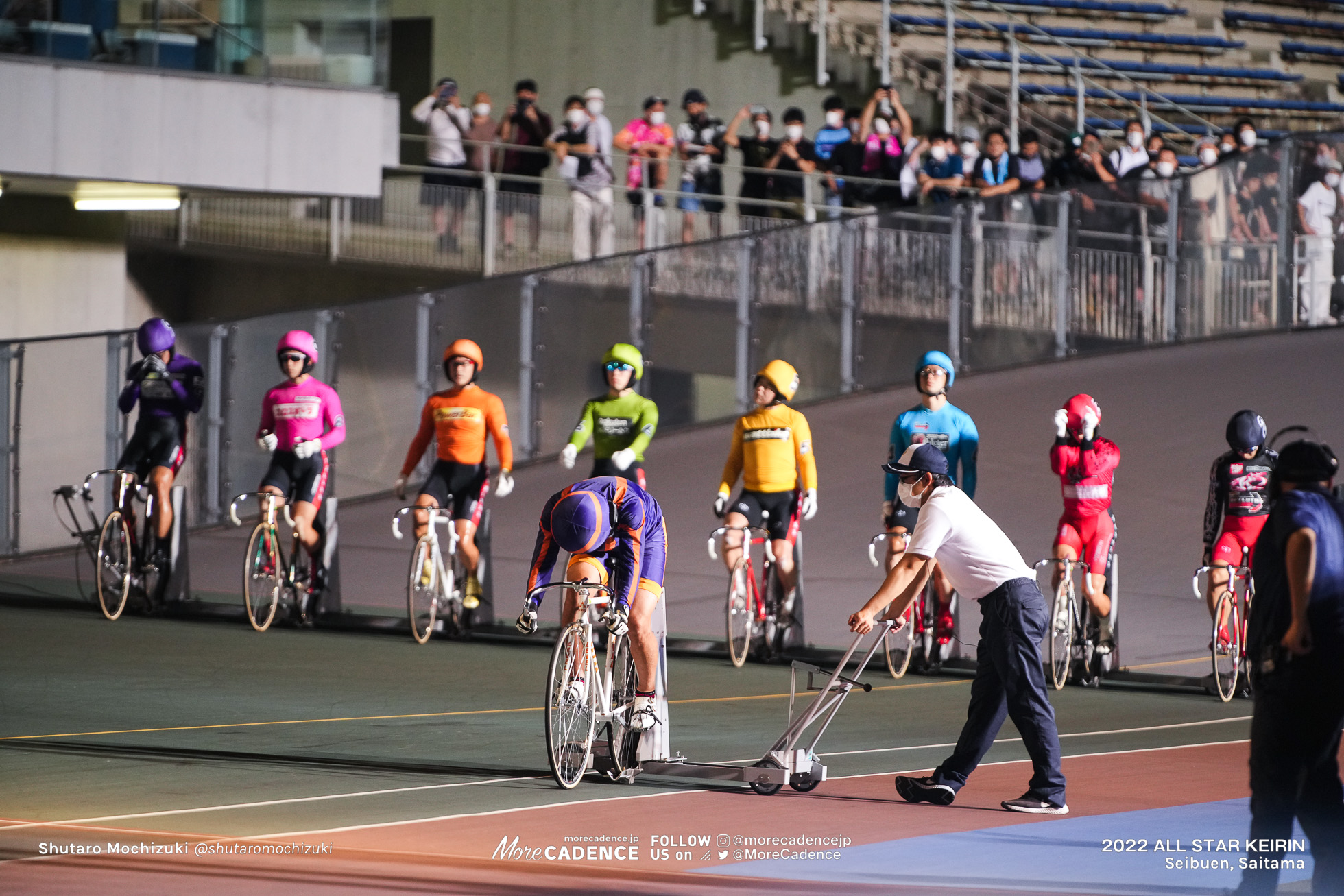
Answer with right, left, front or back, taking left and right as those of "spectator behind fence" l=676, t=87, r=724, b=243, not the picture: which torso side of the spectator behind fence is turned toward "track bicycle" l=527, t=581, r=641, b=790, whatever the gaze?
front

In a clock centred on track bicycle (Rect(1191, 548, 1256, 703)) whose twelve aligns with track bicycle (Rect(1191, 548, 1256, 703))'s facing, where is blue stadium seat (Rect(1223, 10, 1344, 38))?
The blue stadium seat is roughly at 6 o'clock from the track bicycle.

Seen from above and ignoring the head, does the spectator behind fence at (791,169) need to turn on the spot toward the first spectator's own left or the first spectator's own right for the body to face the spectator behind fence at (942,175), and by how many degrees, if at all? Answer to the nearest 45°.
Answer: approximately 90° to the first spectator's own left

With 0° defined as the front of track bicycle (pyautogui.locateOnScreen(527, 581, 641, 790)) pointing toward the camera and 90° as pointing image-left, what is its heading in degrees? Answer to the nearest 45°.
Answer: approximately 0°

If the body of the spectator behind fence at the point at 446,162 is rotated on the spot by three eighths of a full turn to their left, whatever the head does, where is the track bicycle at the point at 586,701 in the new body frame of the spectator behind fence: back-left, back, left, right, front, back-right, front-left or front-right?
back-right

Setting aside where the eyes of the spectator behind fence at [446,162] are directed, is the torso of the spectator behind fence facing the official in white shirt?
yes

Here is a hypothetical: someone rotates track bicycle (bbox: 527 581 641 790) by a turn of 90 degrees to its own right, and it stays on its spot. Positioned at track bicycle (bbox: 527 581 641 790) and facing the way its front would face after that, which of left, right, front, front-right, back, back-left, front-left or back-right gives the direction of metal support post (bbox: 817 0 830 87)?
right

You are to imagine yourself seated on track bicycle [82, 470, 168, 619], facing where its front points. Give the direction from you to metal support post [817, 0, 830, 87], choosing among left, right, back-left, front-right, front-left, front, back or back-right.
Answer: back-left

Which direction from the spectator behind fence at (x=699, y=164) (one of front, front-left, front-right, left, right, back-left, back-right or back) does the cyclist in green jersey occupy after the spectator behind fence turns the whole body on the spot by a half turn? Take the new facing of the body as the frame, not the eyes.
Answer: back

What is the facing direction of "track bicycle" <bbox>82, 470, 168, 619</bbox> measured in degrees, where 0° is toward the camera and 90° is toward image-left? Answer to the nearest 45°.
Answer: approximately 0°

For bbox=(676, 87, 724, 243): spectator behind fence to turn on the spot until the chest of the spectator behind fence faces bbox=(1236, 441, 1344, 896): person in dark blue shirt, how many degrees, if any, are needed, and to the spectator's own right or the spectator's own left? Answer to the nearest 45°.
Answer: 0° — they already face them

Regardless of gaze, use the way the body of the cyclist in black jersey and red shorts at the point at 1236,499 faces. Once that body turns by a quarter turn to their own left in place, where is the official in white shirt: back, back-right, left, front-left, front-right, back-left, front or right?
right

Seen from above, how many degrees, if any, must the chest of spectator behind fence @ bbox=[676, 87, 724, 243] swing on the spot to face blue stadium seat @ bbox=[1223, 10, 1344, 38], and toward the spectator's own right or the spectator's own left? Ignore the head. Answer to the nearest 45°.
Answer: approximately 135° to the spectator's own left
